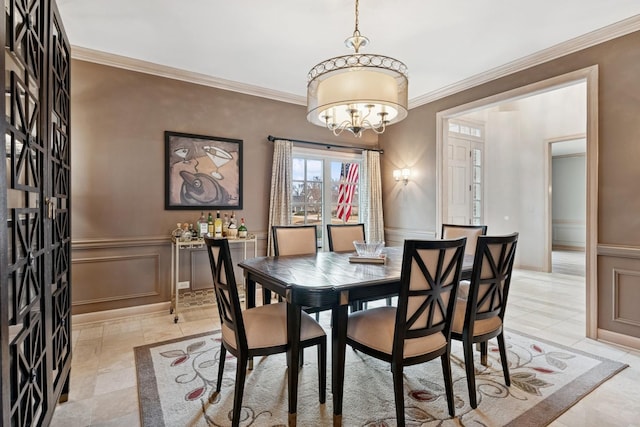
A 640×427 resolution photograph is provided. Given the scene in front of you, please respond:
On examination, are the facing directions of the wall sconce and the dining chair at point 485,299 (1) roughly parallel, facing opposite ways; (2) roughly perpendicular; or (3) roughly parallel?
roughly perpendicular

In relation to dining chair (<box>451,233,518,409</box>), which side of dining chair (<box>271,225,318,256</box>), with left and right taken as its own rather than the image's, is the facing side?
front

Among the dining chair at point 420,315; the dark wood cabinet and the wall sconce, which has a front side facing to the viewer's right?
the dark wood cabinet

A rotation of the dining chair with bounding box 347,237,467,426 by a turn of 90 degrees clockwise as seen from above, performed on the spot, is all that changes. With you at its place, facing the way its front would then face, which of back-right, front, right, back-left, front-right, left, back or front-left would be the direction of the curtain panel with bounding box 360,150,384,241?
front-left

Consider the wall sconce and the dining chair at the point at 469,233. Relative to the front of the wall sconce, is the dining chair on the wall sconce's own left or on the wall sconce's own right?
on the wall sconce's own left

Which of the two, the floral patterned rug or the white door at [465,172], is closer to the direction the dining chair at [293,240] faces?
the floral patterned rug

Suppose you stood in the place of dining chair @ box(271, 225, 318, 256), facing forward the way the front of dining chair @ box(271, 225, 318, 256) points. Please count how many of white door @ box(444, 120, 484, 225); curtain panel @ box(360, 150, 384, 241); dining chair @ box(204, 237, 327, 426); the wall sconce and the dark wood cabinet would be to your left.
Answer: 3

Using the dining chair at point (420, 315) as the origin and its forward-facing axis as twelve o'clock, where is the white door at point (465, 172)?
The white door is roughly at 2 o'clock from the dining chair.

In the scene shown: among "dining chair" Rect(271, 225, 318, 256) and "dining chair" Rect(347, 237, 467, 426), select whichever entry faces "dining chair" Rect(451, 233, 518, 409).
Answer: "dining chair" Rect(271, 225, 318, 256)

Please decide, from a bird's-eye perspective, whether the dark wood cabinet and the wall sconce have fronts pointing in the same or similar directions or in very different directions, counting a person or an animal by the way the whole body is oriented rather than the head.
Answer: very different directions

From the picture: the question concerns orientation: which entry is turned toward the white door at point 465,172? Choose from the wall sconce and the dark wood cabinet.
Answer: the dark wood cabinet

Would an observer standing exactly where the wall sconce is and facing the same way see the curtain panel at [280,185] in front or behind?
in front

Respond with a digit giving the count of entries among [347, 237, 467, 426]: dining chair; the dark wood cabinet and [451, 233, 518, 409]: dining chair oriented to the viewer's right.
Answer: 1

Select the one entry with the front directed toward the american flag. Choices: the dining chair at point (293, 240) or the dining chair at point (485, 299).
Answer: the dining chair at point (485, 299)

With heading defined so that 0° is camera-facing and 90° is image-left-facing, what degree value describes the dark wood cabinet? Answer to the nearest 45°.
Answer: approximately 270°

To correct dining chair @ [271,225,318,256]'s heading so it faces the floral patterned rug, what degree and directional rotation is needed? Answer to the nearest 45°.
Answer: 0° — it already faces it

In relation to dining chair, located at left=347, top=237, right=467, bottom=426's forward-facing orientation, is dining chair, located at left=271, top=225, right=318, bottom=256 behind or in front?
in front

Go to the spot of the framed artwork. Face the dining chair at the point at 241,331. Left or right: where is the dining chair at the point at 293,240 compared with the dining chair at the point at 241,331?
left

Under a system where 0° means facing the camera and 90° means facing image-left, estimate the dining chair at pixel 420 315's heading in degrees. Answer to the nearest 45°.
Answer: approximately 135°
